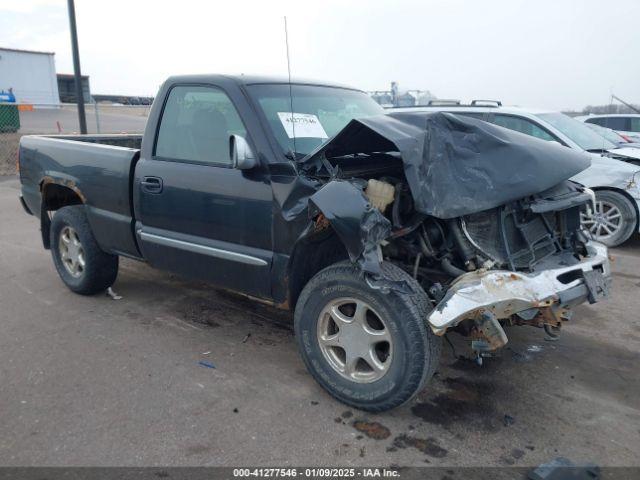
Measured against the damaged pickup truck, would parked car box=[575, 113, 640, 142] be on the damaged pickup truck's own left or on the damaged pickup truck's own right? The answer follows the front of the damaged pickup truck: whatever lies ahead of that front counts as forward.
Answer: on the damaged pickup truck's own left

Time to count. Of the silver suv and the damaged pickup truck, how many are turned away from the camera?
0

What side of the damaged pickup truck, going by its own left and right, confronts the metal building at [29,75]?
back

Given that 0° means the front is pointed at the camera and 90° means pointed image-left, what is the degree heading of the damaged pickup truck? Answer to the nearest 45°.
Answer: approximately 315°

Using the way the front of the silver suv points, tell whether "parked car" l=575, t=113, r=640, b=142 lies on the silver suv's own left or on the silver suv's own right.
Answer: on the silver suv's own left

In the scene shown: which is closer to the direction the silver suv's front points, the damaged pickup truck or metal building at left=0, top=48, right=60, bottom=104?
the damaged pickup truck

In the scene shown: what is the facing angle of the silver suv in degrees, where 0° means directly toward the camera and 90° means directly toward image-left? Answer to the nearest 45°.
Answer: approximately 315°

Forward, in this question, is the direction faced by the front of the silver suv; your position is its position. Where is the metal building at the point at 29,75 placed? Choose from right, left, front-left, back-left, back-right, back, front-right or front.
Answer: back
